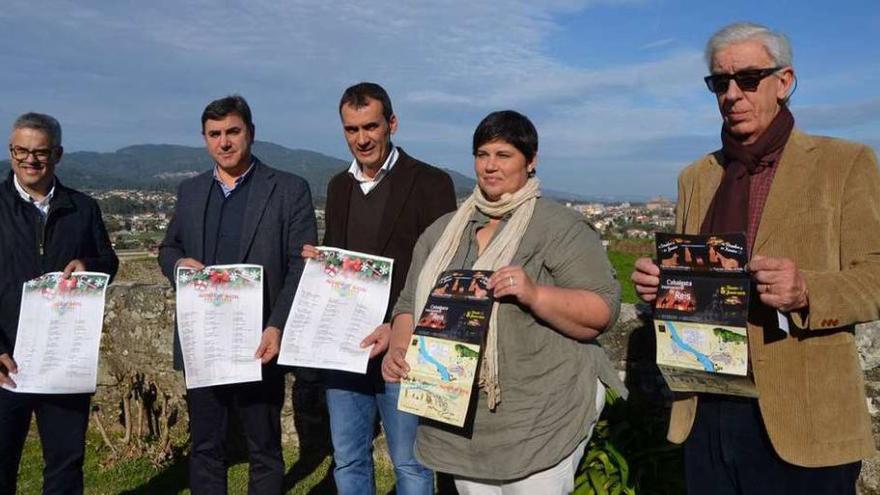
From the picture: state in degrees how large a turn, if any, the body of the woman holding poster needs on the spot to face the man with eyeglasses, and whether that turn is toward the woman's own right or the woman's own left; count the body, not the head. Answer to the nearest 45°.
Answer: approximately 45° to the woman's own right

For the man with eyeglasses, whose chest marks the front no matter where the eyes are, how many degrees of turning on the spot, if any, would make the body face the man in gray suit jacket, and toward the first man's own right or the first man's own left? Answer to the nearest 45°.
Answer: approximately 45° to the first man's own left

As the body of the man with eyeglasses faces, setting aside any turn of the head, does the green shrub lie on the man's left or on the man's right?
on the man's left

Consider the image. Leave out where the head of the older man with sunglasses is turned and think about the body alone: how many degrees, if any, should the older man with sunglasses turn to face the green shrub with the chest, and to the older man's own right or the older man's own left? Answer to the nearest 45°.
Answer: approximately 90° to the older man's own right

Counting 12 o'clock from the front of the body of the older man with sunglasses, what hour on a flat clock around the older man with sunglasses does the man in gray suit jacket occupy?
The man in gray suit jacket is roughly at 2 o'clock from the older man with sunglasses.
